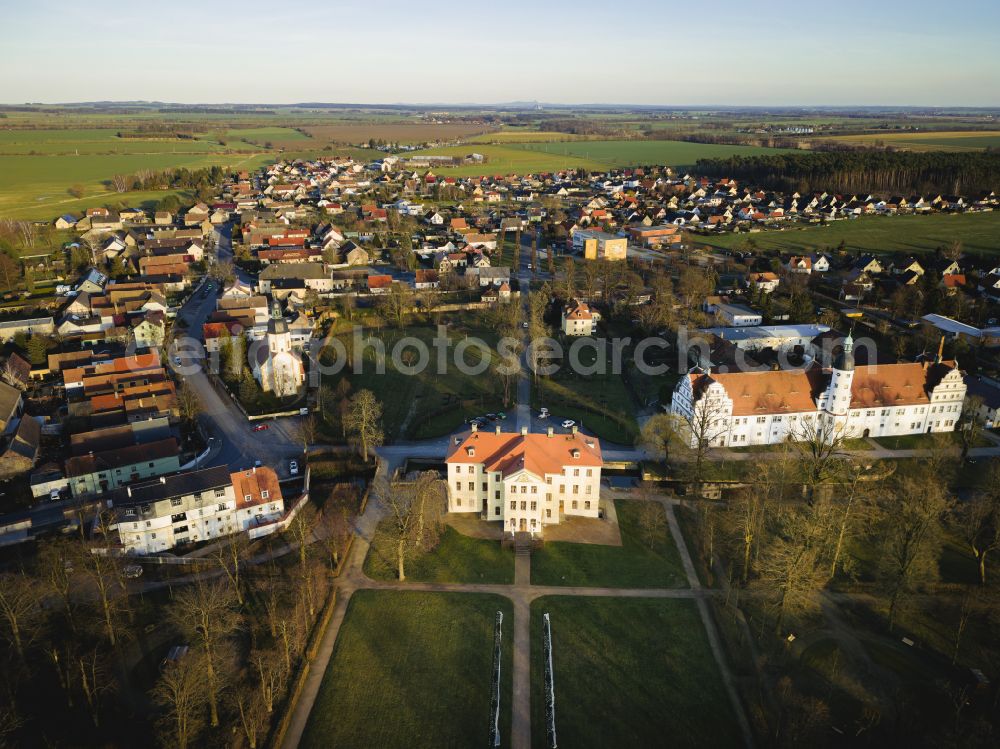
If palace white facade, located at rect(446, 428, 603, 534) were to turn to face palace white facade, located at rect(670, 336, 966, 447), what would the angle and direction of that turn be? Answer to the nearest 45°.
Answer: approximately 135° to its left

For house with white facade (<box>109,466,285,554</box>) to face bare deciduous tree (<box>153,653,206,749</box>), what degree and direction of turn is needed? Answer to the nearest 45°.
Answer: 0° — it already faces it

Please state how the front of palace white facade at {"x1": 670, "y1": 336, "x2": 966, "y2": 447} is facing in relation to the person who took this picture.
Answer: facing the viewer

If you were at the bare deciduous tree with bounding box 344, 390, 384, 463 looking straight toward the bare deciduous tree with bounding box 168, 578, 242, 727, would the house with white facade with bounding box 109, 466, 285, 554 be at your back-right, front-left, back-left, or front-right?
front-right

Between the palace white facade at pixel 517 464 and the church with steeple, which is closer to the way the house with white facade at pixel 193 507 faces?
the palace white facade

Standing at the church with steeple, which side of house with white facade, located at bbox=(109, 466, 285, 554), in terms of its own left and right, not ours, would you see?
back

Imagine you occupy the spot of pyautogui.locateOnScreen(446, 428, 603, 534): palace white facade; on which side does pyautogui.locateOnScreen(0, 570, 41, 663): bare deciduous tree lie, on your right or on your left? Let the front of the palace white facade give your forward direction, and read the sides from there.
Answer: on your right

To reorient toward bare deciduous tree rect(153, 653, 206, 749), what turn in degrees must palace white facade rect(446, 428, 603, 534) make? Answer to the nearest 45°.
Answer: approximately 45° to its right

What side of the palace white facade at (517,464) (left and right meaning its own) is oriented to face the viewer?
front

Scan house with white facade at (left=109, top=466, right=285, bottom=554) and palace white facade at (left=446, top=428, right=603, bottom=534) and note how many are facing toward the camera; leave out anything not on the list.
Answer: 2

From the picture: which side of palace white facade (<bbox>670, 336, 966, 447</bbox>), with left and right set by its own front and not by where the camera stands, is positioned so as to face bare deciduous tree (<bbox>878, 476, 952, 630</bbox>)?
front

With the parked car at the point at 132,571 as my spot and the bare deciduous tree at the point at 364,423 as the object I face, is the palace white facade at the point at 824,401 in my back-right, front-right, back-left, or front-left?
front-right

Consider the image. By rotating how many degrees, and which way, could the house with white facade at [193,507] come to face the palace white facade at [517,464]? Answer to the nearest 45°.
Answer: approximately 90° to its left
